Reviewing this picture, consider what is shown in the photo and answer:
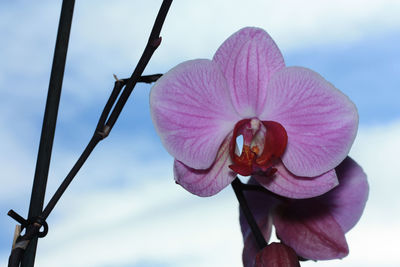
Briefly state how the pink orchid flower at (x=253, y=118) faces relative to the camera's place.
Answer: facing the viewer
